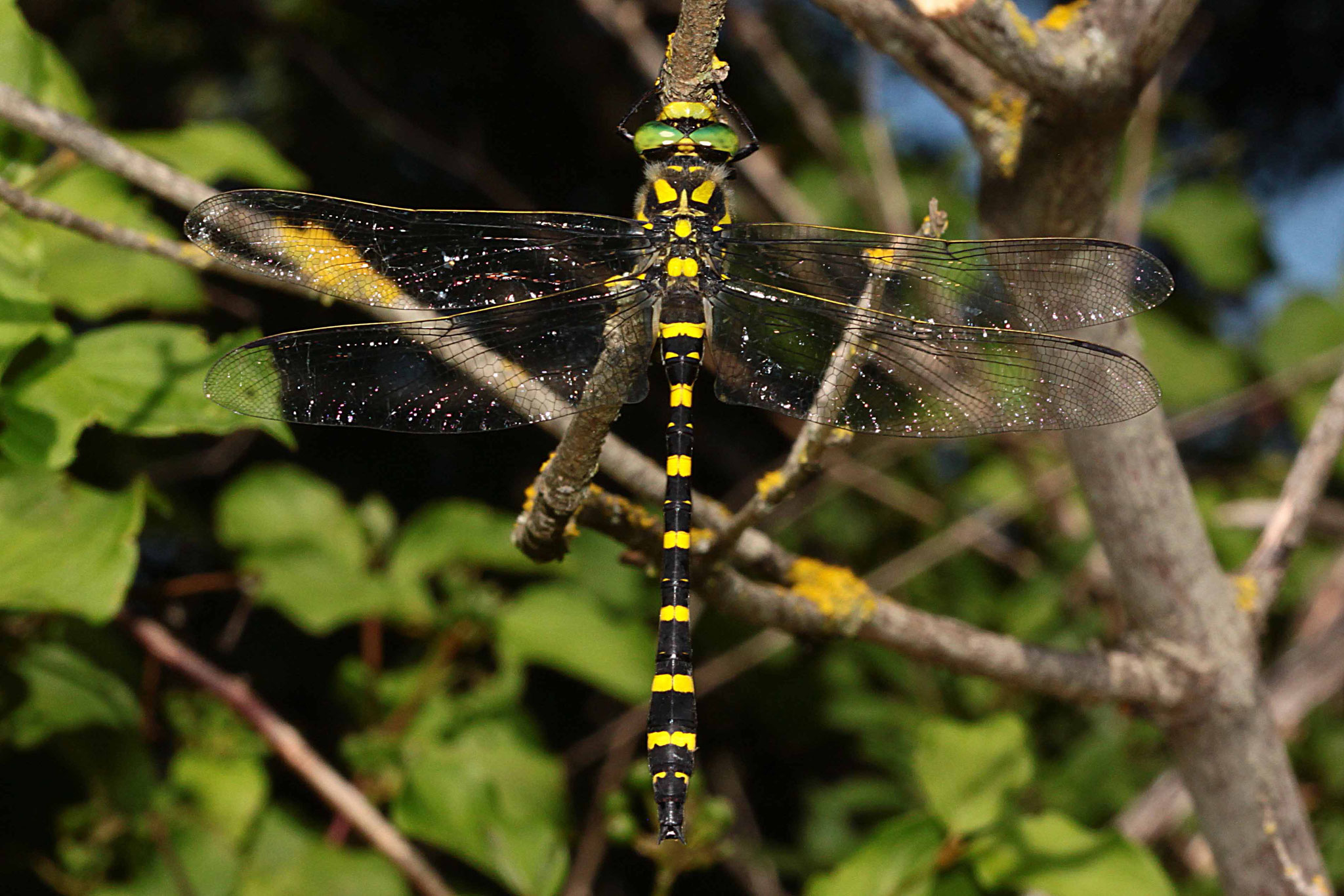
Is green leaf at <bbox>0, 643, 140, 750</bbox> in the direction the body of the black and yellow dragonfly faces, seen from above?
no

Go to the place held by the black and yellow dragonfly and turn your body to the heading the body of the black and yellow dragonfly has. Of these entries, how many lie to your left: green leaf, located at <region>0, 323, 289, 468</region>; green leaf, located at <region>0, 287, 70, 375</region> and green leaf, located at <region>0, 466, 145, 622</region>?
3

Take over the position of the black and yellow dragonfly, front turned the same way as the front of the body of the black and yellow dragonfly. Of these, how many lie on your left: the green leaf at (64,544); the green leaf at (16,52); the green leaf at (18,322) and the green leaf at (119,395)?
4

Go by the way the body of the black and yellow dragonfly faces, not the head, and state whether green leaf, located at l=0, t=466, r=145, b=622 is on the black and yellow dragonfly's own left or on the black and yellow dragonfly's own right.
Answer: on the black and yellow dragonfly's own left

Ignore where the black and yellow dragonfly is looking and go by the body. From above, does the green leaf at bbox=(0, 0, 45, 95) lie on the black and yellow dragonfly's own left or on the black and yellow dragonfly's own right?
on the black and yellow dragonfly's own left

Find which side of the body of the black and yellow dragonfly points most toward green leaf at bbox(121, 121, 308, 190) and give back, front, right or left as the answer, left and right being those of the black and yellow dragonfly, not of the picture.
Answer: left

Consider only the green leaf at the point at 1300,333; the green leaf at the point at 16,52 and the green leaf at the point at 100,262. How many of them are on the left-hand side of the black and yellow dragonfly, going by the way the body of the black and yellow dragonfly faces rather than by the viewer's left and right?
2

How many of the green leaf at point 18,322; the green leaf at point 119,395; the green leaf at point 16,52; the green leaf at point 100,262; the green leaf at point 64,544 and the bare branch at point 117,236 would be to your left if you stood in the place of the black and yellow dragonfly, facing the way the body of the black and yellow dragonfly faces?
6

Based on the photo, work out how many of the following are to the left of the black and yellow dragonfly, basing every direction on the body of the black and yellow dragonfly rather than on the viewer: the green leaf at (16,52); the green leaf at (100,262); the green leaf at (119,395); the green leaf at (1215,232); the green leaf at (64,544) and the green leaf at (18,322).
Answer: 5

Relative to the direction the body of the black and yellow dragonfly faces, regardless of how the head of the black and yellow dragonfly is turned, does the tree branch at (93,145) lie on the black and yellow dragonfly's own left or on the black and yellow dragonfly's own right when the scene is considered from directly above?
on the black and yellow dragonfly's own left

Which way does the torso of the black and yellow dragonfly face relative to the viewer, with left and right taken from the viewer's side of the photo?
facing away from the viewer
